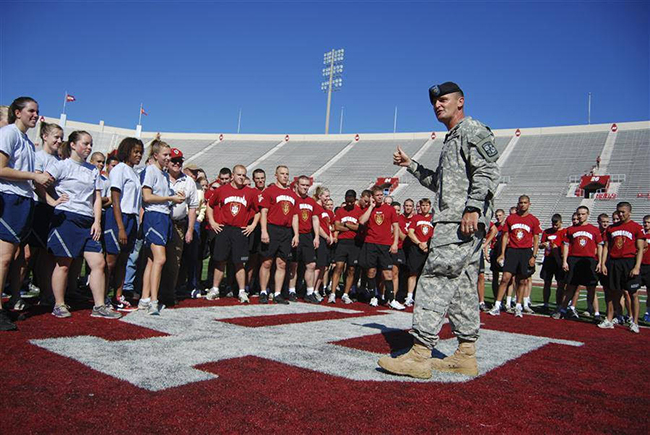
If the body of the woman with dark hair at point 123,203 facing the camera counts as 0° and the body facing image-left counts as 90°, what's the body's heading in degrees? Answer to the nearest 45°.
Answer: approximately 270°

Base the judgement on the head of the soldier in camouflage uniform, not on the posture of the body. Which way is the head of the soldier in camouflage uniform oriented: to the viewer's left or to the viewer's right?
to the viewer's left

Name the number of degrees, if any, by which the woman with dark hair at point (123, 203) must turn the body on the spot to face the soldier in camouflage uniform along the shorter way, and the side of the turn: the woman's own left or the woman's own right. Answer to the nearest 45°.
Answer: approximately 45° to the woman's own right

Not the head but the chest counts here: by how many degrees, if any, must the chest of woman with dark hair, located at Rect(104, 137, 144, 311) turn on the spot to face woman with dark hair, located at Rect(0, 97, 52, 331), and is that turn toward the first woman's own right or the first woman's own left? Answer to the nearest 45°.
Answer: approximately 135° to the first woman's own right
